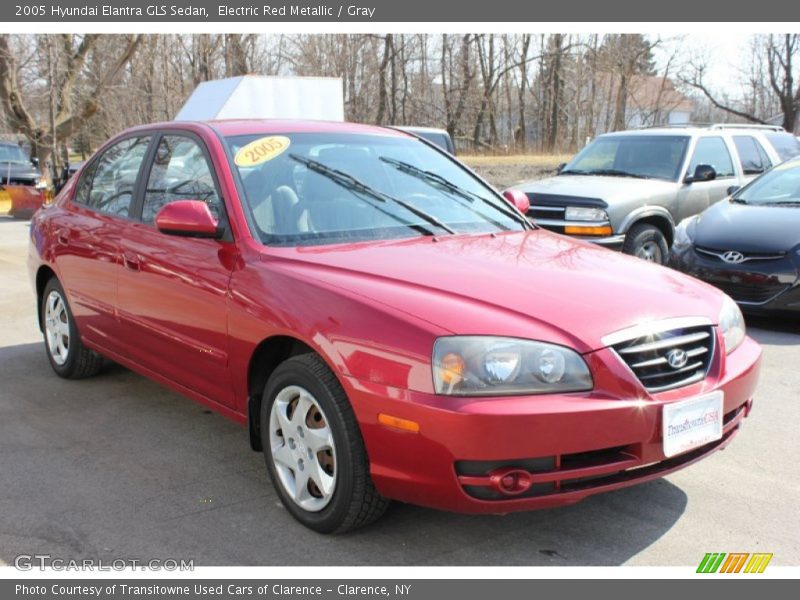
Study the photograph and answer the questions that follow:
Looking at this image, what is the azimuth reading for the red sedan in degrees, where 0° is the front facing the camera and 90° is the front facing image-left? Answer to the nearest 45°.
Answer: approximately 315°

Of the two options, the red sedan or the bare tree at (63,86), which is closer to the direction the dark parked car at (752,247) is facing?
the red sedan

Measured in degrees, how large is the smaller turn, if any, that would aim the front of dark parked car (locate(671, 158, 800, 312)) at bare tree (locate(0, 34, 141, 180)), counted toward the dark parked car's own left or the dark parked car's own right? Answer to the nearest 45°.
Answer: approximately 90° to the dark parked car's own right

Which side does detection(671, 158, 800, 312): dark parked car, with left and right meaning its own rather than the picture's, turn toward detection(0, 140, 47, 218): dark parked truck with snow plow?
right

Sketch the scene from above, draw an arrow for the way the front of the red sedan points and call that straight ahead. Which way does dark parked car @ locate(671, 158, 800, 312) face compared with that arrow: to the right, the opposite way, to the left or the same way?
to the right

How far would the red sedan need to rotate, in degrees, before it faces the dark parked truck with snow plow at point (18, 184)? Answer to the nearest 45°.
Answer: approximately 180°
